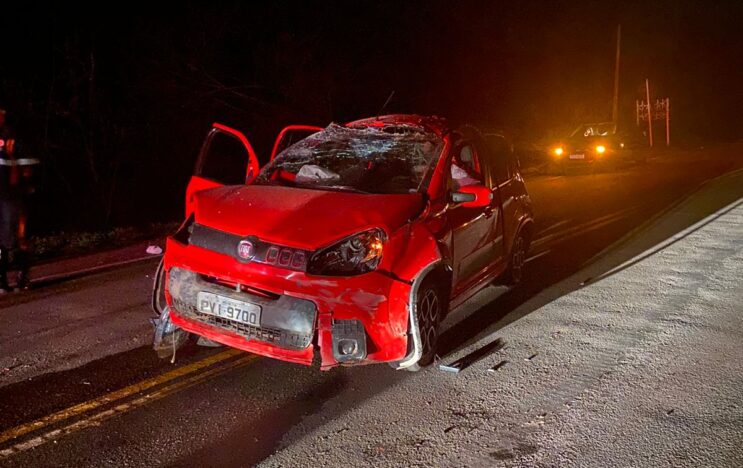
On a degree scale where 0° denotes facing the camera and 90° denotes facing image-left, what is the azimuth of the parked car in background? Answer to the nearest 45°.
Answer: approximately 45°

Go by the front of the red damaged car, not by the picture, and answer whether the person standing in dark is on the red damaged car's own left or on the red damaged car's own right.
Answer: on the red damaged car's own right

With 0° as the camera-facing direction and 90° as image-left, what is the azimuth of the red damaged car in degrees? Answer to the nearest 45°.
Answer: approximately 45°
